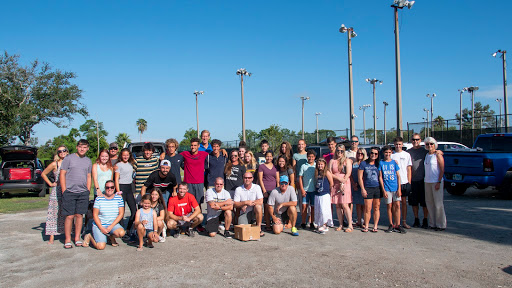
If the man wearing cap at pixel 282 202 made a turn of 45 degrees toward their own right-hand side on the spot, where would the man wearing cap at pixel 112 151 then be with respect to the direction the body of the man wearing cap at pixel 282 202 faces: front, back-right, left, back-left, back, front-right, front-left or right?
front-right

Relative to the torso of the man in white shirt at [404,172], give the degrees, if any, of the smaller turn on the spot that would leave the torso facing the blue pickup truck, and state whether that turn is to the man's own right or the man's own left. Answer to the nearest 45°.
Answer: approximately 135° to the man's own left

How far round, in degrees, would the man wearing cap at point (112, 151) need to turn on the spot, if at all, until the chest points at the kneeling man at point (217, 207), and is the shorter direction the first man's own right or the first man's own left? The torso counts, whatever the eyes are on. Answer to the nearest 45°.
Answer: approximately 45° to the first man's own left

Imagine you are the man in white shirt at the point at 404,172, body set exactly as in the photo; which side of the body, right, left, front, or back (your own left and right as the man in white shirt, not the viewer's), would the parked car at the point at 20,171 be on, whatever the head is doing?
right

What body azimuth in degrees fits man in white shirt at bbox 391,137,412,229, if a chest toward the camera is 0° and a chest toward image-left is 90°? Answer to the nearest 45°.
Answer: approximately 0°

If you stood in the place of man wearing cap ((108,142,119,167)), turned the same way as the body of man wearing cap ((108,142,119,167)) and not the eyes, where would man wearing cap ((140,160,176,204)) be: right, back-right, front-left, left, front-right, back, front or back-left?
front-left

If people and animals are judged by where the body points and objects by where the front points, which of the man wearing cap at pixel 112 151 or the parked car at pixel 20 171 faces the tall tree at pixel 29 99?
the parked car

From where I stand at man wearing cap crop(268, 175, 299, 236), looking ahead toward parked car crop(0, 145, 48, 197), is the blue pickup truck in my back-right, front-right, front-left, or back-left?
back-right

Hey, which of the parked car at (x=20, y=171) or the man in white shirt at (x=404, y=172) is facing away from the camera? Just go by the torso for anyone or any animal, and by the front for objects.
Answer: the parked car
